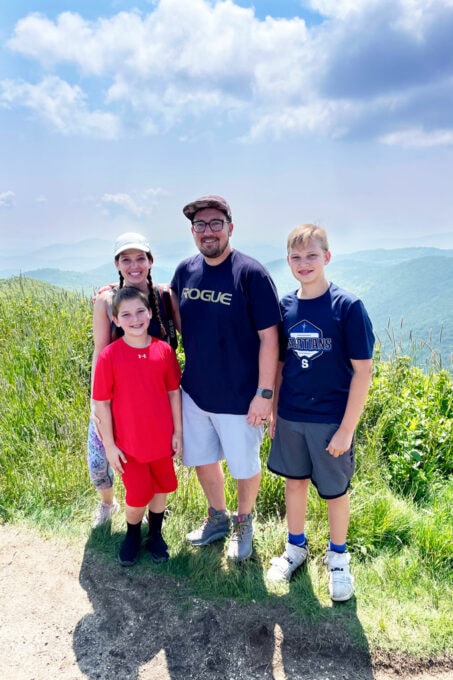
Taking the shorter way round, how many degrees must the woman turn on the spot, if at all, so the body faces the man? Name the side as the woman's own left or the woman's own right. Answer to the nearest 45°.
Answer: approximately 45° to the woman's own left

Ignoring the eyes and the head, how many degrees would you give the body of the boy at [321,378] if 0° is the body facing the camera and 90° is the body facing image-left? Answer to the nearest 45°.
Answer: approximately 45°

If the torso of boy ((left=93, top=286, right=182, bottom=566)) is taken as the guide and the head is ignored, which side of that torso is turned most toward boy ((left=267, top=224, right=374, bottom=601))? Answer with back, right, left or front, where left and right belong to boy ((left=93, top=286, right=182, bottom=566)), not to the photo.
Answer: left

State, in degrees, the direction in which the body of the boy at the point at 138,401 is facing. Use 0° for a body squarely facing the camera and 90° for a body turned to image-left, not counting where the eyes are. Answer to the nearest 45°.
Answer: approximately 0°

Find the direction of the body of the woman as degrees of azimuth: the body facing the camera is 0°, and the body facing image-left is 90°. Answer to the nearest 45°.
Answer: approximately 0°

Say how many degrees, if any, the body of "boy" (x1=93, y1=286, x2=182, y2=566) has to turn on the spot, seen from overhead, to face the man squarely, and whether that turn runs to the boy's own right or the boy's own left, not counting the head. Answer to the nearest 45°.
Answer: approximately 90° to the boy's own left
